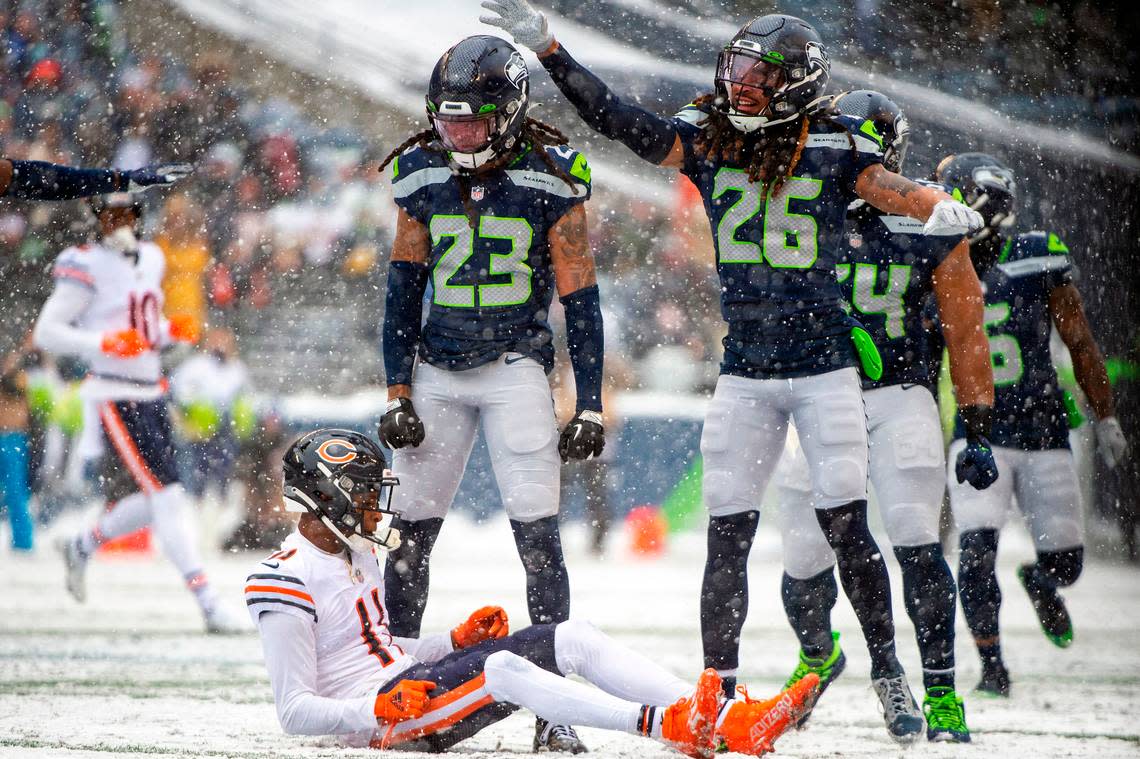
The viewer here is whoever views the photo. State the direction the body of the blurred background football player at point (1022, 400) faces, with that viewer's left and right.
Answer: facing the viewer and to the left of the viewer

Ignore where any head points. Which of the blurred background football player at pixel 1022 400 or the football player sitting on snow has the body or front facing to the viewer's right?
the football player sitting on snow

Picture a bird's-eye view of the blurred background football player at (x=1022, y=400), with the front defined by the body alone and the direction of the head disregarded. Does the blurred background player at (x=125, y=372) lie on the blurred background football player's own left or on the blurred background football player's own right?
on the blurred background football player's own right

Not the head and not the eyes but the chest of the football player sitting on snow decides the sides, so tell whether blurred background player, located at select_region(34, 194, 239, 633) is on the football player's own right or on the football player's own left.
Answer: on the football player's own left

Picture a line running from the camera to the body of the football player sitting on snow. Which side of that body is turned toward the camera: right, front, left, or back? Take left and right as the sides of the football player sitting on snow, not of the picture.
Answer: right

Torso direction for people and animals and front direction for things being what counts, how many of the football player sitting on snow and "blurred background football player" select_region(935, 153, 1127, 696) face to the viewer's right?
1

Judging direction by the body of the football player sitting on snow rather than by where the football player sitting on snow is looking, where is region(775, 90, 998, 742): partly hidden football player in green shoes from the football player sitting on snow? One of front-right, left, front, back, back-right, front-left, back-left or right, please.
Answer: front-left

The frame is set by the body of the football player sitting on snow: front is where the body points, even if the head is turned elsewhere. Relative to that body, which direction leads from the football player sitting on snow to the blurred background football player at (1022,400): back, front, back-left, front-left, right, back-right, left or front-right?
front-left

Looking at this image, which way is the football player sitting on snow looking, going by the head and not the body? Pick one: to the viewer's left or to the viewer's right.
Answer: to the viewer's right
